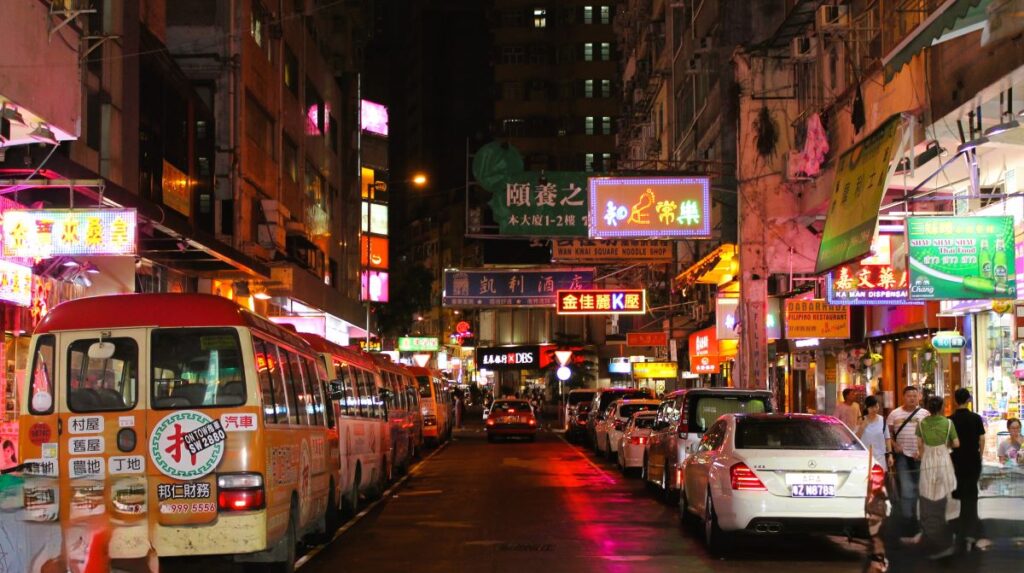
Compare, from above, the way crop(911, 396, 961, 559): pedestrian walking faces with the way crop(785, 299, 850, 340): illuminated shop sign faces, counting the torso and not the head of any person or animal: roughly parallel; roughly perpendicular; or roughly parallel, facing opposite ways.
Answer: roughly parallel, facing opposite ways

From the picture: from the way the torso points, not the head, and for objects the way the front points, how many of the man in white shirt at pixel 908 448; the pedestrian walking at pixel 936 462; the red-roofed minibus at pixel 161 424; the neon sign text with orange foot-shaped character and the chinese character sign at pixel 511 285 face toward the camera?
3

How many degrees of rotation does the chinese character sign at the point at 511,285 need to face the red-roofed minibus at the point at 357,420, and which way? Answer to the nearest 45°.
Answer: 0° — it already faces it

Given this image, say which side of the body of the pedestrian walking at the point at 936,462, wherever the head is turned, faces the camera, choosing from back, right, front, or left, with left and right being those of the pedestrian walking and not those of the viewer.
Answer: back

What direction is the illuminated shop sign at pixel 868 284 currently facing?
toward the camera

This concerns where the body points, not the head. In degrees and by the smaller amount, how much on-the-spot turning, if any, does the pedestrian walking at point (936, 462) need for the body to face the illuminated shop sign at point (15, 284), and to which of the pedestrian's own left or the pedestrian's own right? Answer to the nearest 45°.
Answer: approximately 90° to the pedestrian's own left

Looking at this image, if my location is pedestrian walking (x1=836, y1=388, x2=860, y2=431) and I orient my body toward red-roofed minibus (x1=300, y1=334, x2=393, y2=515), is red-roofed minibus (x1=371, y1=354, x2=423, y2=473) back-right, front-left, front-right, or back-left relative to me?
front-right

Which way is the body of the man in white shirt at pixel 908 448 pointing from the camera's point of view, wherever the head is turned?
toward the camera

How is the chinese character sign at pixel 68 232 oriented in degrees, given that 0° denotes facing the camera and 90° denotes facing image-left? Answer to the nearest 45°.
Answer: approximately 0°

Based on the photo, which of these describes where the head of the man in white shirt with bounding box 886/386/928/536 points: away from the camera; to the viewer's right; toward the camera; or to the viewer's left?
toward the camera

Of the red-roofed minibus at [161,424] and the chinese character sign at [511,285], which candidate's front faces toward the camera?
the chinese character sign

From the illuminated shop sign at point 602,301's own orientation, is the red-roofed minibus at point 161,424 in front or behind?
in front

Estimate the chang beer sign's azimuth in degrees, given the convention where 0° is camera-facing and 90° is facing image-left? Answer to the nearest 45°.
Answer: approximately 0°

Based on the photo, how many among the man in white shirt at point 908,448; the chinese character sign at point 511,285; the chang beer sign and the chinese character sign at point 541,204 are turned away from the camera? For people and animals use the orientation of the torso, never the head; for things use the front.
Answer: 0

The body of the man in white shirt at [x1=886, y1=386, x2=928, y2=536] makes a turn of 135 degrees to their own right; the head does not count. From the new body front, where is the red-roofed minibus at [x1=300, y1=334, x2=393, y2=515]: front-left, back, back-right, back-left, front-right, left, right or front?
front-left

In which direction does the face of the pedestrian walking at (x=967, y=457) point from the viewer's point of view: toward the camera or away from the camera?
away from the camera
